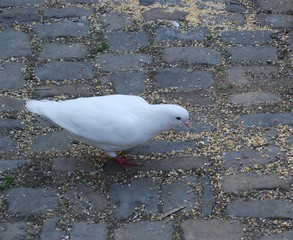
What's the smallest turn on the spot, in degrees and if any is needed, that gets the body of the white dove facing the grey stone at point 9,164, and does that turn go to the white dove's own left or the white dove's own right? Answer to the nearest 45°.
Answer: approximately 180°

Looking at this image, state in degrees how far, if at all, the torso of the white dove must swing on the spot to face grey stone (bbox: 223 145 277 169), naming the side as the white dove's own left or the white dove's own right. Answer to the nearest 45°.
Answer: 0° — it already faces it

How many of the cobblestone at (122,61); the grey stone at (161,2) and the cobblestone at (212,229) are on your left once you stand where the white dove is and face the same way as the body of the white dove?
2

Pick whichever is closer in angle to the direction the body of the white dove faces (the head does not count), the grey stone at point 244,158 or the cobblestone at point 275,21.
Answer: the grey stone

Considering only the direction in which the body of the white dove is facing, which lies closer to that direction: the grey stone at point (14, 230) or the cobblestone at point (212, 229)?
the cobblestone

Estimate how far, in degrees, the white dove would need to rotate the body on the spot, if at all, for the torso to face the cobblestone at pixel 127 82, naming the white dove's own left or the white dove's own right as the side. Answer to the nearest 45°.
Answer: approximately 90° to the white dove's own left

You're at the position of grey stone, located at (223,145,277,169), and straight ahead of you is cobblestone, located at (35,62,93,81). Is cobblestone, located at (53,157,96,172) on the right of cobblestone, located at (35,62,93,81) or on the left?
left

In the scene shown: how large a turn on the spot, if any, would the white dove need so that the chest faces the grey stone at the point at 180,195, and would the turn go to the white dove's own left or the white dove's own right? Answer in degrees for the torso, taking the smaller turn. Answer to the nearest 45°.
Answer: approximately 45° to the white dove's own right

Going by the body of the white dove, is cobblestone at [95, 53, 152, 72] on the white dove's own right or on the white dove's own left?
on the white dove's own left

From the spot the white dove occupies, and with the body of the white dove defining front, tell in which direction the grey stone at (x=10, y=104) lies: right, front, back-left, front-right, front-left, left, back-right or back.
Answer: back-left

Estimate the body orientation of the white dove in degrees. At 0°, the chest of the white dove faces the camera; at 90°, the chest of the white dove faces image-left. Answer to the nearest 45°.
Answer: approximately 270°

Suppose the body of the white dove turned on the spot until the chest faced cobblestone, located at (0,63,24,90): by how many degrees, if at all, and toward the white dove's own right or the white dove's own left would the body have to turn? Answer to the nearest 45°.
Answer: approximately 135° to the white dove's own left

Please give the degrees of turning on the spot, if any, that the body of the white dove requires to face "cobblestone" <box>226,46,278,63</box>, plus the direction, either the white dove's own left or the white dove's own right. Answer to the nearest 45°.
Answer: approximately 45° to the white dove's own left

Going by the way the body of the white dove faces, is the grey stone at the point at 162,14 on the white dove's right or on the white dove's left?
on the white dove's left

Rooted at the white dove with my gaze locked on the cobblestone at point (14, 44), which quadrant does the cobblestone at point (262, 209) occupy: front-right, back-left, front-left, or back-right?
back-right

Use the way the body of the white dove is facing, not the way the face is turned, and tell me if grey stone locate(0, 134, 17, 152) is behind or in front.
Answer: behind
